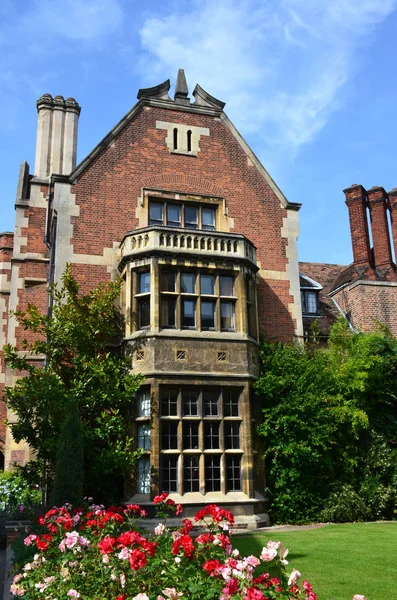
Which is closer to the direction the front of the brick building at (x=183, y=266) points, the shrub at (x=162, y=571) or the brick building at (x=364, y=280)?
the shrub

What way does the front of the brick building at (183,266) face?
toward the camera

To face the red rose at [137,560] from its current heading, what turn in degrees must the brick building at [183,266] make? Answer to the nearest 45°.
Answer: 0° — it already faces it

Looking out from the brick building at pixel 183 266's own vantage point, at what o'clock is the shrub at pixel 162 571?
The shrub is roughly at 12 o'clock from the brick building.

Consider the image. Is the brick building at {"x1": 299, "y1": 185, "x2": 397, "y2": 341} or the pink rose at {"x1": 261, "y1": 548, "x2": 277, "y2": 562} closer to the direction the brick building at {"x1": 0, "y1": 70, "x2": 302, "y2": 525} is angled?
the pink rose

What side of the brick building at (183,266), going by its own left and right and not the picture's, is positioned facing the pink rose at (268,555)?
front

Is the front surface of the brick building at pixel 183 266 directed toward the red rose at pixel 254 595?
yes

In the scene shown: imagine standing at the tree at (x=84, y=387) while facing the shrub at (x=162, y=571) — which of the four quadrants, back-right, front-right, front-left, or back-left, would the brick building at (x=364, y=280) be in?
back-left

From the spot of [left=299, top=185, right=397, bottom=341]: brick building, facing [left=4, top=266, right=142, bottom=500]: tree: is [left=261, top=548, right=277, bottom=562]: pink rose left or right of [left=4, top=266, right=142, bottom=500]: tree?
left
